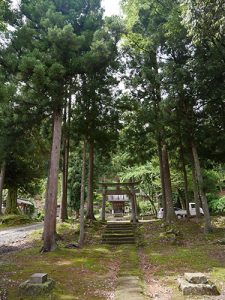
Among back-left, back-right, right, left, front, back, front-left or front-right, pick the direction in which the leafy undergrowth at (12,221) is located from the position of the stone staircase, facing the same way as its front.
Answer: back-right

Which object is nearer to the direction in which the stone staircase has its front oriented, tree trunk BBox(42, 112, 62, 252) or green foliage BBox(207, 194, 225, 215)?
the tree trunk

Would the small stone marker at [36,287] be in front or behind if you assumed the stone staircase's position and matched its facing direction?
in front

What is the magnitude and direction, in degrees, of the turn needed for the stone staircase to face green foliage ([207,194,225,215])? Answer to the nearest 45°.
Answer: approximately 135° to its left

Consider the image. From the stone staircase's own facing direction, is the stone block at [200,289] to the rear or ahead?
ahead

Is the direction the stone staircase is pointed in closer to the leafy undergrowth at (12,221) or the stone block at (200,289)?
the stone block

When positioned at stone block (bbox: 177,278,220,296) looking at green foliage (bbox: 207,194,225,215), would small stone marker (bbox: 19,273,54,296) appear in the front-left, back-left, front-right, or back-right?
back-left

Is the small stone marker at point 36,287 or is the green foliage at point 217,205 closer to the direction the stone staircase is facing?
the small stone marker

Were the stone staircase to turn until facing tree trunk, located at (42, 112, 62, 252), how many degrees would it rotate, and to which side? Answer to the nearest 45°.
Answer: approximately 45° to its right

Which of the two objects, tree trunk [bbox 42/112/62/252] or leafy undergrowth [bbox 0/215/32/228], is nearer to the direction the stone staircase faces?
the tree trunk

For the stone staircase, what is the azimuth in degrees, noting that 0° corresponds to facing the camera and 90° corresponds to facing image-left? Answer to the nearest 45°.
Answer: approximately 0°
